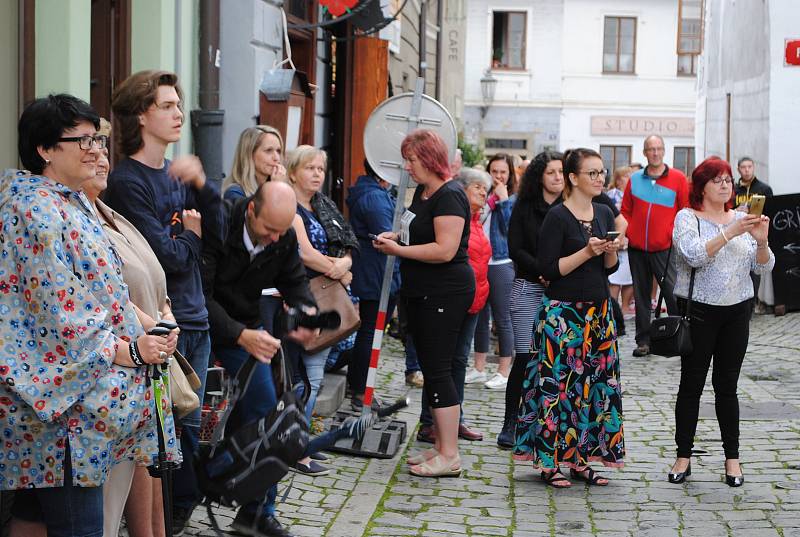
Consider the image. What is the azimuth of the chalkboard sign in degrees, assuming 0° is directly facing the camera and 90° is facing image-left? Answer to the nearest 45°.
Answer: approximately 0°

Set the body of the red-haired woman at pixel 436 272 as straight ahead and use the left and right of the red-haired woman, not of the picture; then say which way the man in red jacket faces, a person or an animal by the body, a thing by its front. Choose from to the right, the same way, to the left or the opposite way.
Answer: to the left

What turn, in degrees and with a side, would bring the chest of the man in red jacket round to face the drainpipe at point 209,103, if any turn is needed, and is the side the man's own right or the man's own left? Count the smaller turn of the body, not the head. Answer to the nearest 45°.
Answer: approximately 45° to the man's own right

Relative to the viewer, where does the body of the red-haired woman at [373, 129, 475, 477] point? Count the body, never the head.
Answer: to the viewer's left

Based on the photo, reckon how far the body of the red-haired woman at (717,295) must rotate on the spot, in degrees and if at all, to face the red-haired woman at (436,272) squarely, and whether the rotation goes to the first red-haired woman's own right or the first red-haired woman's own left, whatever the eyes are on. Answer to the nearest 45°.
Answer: approximately 135° to the first red-haired woman's own right

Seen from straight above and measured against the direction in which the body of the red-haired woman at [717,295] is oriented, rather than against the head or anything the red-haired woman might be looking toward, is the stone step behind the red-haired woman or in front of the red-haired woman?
behind
